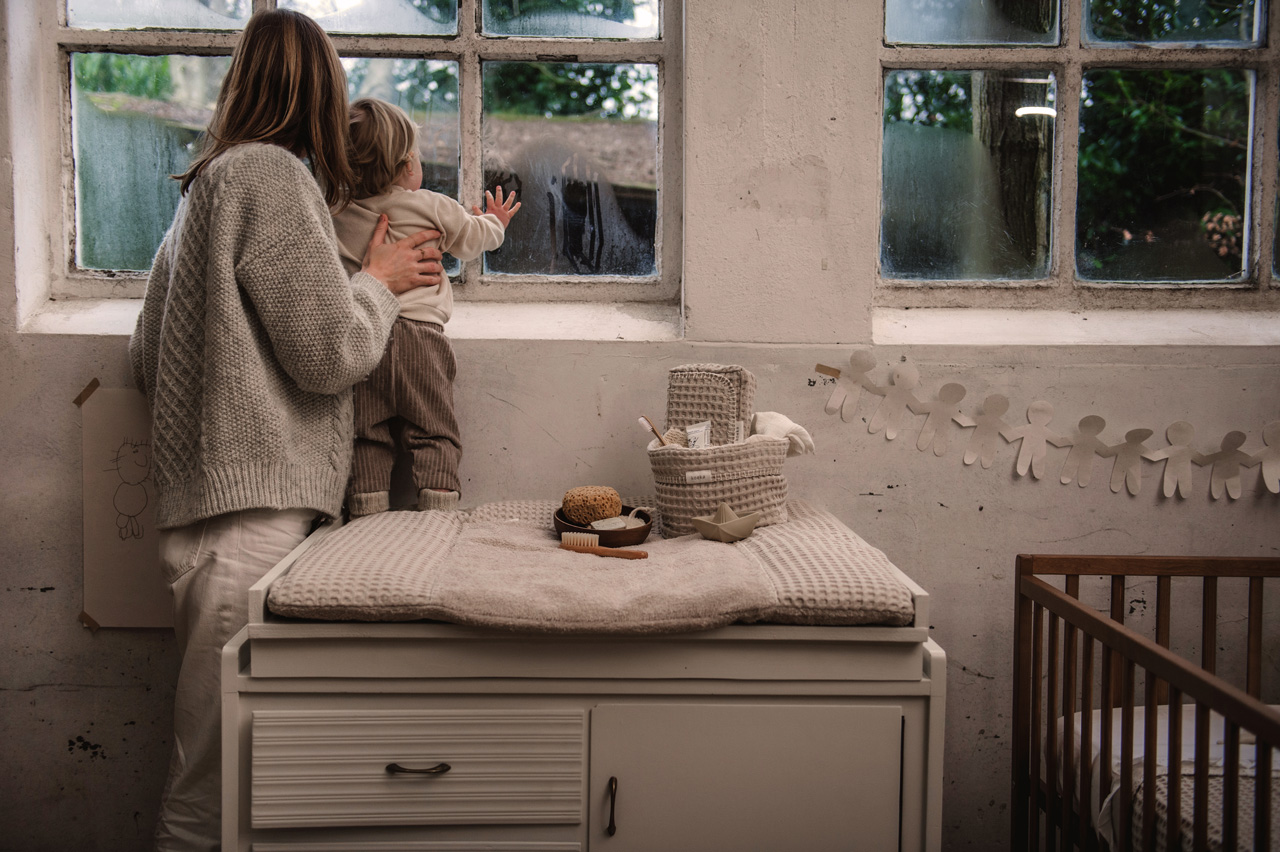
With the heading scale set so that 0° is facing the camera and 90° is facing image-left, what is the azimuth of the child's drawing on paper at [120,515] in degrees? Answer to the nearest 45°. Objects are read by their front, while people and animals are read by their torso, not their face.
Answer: approximately 0°

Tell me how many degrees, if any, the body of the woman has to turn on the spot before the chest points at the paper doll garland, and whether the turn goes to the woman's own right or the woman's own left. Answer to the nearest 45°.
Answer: approximately 45° to the woman's own right

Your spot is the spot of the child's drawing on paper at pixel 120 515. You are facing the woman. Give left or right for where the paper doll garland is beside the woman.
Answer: left

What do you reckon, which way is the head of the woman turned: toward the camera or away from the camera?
away from the camera
